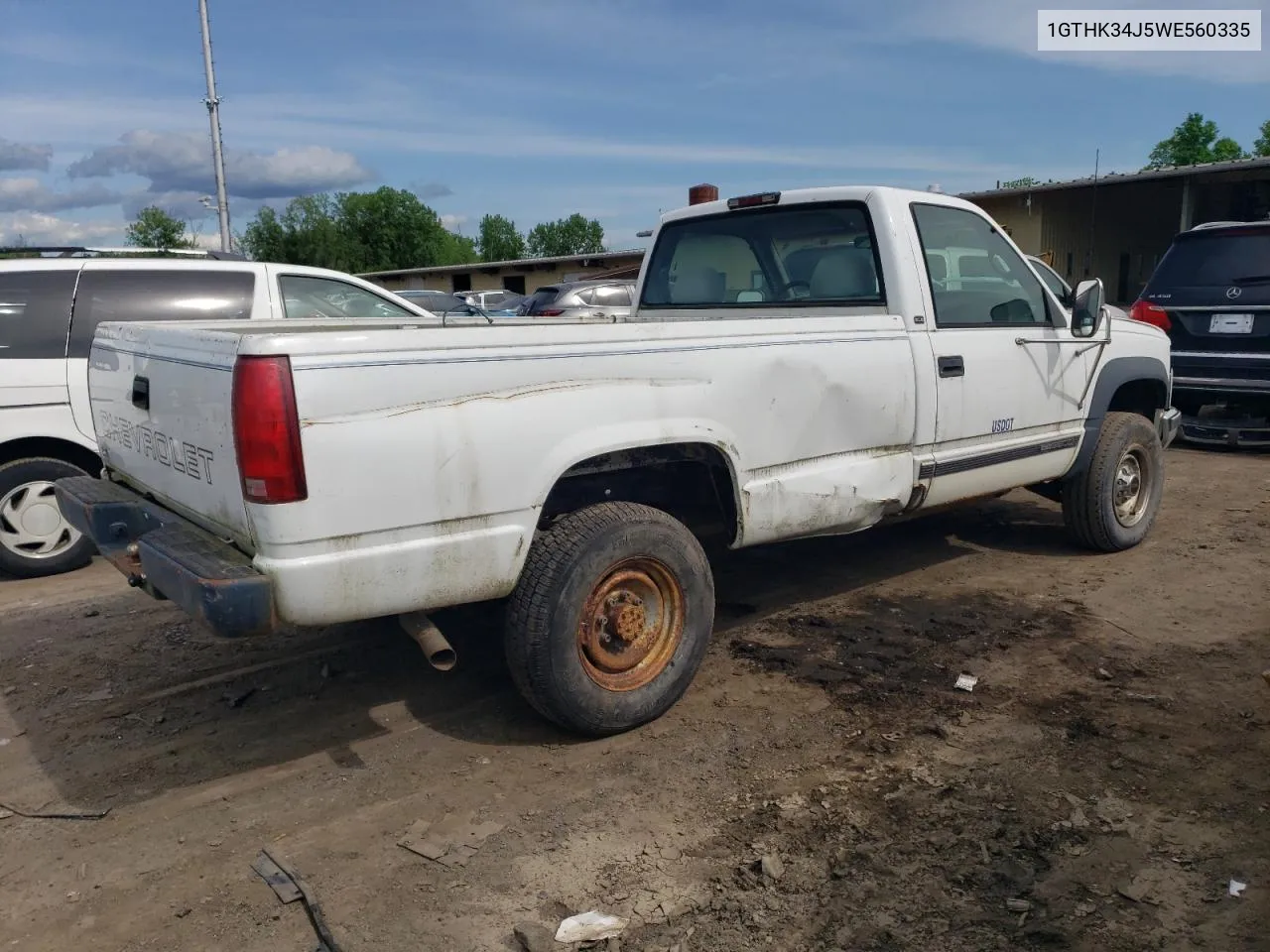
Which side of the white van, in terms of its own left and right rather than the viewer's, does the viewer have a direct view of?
right

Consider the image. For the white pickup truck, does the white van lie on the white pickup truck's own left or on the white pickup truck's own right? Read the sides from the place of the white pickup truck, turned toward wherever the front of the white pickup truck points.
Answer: on the white pickup truck's own left

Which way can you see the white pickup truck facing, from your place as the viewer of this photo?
facing away from the viewer and to the right of the viewer

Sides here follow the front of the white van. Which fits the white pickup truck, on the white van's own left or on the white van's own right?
on the white van's own right

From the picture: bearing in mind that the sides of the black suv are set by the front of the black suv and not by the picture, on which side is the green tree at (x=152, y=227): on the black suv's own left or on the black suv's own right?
on the black suv's own left

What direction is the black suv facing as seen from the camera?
away from the camera

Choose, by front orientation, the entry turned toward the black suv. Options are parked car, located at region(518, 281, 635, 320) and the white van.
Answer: the white van

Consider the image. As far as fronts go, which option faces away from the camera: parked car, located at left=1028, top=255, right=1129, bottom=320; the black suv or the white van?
the black suv
